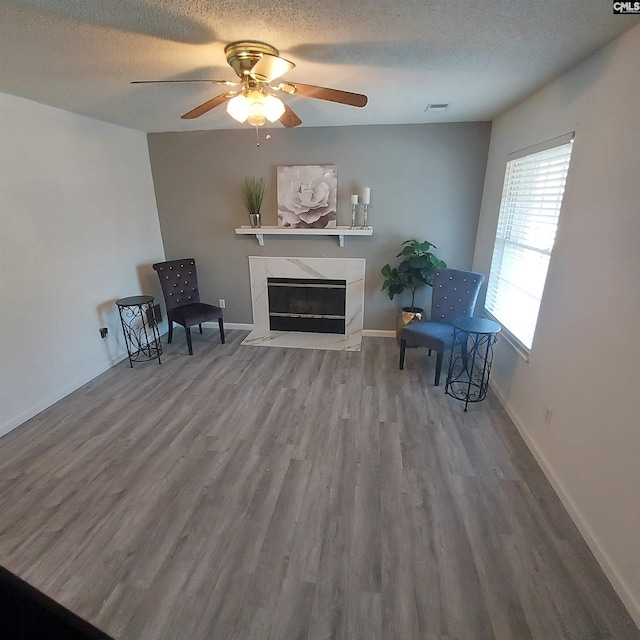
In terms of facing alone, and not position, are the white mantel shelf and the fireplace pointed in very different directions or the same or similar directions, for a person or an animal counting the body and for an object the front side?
same or similar directions

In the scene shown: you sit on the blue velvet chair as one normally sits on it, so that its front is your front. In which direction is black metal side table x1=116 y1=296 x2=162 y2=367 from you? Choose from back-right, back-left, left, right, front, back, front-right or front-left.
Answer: front-right

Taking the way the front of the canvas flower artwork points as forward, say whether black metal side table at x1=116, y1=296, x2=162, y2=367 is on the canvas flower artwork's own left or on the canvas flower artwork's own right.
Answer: on the canvas flower artwork's own right

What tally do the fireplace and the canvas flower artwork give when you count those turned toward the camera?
2

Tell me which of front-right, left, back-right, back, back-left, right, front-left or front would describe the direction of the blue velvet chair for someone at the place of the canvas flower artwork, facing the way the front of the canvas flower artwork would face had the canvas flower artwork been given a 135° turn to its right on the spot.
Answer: back

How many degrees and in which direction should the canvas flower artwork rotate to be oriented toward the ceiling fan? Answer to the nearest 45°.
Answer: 0° — it already faces it

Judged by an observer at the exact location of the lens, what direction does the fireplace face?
facing the viewer

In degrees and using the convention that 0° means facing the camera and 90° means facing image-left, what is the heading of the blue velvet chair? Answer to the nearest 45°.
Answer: approximately 45°

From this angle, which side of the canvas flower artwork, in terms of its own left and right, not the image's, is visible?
front

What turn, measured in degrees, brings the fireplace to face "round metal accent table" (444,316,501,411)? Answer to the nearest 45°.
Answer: approximately 45° to its left

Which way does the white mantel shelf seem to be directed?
toward the camera

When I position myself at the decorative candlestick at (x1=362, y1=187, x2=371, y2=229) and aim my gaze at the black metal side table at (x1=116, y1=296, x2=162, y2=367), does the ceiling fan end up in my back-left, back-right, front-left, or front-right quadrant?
front-left

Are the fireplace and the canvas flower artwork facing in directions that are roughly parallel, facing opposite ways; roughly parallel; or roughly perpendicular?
roughly parallel
